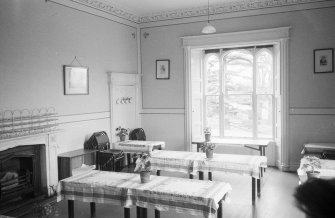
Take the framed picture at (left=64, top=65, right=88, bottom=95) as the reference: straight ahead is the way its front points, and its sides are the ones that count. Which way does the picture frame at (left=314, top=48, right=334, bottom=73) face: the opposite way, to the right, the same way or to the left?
to the right

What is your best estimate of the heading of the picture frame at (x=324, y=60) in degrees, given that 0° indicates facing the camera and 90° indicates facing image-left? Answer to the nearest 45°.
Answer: approximately 0°

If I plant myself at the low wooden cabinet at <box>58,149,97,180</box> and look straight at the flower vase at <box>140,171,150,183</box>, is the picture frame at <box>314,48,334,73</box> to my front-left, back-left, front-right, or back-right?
front-left

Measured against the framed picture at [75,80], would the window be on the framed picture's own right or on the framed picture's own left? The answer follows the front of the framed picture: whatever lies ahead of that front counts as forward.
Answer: on the framed picture's own left

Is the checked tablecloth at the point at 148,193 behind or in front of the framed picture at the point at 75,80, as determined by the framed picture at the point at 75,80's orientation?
in front

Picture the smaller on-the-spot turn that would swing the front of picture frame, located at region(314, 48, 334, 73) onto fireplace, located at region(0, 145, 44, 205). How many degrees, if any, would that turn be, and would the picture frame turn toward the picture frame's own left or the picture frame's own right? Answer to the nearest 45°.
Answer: approximately 45° to the picture frame's own right

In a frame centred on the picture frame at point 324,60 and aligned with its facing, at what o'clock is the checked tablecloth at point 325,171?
The checked tablecloth is roughly at 12 o'clock from the picture frame.

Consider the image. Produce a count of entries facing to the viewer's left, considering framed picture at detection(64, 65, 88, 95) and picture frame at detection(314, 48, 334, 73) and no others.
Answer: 0

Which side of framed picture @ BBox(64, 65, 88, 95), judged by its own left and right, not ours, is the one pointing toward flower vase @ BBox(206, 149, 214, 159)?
front

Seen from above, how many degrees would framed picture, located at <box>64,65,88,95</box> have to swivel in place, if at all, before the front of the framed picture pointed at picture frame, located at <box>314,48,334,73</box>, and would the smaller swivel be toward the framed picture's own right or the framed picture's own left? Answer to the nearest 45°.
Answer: approximately 45° to the framed picture's own left

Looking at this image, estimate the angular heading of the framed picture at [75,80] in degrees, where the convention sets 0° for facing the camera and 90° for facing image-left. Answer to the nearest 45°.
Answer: approximately 315°
